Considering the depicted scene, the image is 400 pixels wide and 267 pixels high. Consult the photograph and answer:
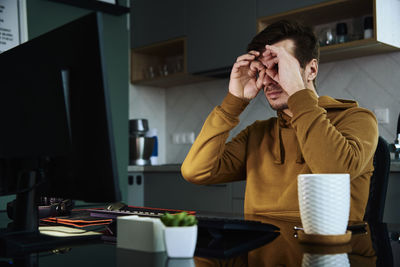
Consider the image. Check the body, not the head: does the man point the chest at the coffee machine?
no

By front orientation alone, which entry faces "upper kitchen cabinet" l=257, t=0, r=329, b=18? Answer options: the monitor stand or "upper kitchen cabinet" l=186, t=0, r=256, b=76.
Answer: the monitor stand

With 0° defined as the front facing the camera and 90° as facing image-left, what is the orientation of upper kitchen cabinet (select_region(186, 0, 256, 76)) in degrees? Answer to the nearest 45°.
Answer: approximately 45°

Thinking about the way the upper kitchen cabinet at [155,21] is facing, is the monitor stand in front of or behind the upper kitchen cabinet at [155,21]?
in front

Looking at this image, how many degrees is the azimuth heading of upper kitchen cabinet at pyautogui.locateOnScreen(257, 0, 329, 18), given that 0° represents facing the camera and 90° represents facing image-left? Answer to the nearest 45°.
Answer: approximately 45°

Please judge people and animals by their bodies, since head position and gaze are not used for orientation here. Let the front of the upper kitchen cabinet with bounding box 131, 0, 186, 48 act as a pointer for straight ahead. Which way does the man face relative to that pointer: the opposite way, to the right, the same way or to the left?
the same way

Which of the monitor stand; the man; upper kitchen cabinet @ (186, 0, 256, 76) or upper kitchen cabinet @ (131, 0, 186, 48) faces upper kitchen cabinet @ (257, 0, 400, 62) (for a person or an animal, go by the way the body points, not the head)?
the monitor stand

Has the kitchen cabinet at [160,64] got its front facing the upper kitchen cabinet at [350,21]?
no

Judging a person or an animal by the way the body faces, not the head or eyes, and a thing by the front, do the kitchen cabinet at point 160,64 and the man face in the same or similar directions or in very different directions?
same or similar directions

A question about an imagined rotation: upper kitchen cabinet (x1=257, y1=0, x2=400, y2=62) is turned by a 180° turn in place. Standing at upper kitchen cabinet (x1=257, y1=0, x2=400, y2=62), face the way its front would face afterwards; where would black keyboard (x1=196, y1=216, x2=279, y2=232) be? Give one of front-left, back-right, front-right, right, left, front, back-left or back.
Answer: back-right

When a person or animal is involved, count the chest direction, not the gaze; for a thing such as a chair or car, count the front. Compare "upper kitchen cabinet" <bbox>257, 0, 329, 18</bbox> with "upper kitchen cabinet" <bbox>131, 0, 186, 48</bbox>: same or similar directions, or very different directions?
same or similar directions

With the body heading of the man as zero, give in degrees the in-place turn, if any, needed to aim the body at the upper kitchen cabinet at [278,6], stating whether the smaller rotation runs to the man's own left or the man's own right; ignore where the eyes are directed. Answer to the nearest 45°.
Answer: approximately 135° to the man's own right

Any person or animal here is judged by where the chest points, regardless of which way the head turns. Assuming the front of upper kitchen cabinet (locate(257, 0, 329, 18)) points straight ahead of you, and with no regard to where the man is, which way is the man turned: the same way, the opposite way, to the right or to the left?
the same way

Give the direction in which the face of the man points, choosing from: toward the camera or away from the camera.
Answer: toward the camera

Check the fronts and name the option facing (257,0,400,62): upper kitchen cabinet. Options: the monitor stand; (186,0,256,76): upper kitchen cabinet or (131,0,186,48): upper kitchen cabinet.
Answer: the monitor stand
